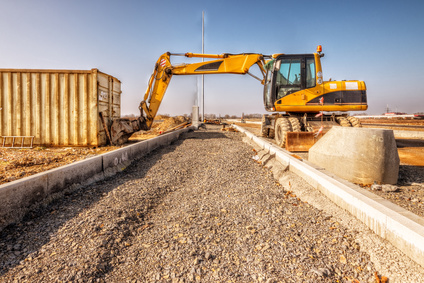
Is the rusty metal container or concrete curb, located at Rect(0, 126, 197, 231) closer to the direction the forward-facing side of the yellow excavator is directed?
the rusty metal container

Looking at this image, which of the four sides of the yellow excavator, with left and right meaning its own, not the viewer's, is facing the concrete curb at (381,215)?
left

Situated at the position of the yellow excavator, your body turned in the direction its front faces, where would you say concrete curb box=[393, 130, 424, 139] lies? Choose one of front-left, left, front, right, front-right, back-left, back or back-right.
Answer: back-right

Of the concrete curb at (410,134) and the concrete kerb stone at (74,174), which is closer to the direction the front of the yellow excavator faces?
the concrete kerb stone

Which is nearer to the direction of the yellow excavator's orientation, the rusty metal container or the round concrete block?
the rusty metal container

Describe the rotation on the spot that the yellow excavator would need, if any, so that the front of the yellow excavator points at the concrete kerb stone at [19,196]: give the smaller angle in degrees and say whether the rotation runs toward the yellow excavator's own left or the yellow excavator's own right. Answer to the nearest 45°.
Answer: approximately 45° to the yellow excavator's own left

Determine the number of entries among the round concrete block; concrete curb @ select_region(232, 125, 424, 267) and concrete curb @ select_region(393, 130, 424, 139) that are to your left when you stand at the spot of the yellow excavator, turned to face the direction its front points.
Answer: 2

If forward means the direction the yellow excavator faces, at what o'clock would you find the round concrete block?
The round concrete block is roughly at 9 o'clock from the yellow excavator.

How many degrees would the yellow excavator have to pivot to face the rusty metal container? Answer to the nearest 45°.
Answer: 0° — it already faces it

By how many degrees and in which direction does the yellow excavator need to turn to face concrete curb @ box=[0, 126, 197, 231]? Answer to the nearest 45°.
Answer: approximately 45° to its left

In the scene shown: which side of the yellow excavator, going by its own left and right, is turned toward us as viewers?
left
